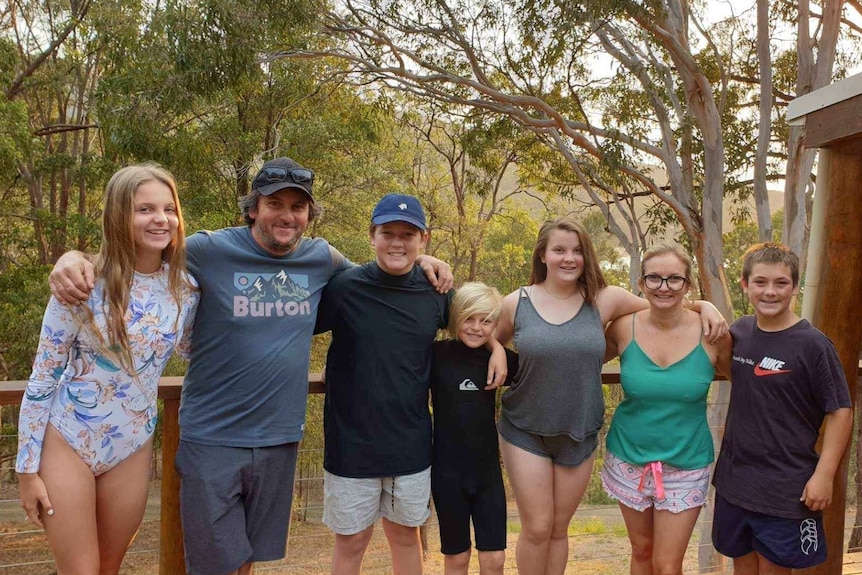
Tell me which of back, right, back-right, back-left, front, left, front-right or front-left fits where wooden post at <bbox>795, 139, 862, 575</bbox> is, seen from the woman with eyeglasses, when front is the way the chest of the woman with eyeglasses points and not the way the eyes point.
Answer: back-left

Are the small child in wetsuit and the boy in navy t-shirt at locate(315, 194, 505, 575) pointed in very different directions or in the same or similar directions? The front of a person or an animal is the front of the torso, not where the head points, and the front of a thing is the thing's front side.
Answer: same or similar directions

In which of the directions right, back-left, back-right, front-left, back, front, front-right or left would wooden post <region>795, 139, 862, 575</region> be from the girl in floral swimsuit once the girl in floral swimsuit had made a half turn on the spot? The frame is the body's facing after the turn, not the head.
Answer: back-right

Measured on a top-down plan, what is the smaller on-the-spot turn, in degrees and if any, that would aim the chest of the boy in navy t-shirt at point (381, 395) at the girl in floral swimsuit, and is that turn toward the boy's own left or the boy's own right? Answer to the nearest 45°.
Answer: approximately 45° to the boy's own right

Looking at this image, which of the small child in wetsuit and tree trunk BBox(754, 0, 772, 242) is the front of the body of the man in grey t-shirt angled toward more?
the small child in wetsuit

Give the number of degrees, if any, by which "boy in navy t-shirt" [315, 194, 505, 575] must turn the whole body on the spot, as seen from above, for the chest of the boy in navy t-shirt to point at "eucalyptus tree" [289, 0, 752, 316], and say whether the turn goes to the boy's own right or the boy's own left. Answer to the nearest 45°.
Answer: approximately 180°

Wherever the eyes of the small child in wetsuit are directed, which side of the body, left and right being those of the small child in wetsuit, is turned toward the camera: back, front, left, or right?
front

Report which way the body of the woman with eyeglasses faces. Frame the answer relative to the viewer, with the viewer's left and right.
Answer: facing the viewer

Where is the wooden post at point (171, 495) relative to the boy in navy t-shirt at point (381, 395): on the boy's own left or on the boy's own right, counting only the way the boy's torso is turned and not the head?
on the boy's own right

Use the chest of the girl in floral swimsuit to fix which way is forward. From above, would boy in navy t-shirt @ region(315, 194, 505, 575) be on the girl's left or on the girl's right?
on the girl's left

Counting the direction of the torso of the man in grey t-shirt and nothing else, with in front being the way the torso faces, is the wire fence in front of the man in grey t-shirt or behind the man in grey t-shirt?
behind

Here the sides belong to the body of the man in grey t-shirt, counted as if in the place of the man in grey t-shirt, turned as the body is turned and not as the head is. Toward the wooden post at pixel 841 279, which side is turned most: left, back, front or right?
left

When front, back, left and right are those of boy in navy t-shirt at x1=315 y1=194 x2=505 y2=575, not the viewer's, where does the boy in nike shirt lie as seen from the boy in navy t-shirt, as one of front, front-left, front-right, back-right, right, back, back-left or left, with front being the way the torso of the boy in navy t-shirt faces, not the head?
left

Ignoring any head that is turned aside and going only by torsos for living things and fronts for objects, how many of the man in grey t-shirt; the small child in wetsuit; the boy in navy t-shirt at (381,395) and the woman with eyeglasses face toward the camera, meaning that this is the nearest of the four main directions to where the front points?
4

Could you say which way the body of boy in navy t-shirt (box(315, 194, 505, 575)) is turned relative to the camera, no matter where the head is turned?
toward the camera

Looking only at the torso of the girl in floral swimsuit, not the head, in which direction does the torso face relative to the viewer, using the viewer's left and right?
facing the viewer and to the right of the viewer
